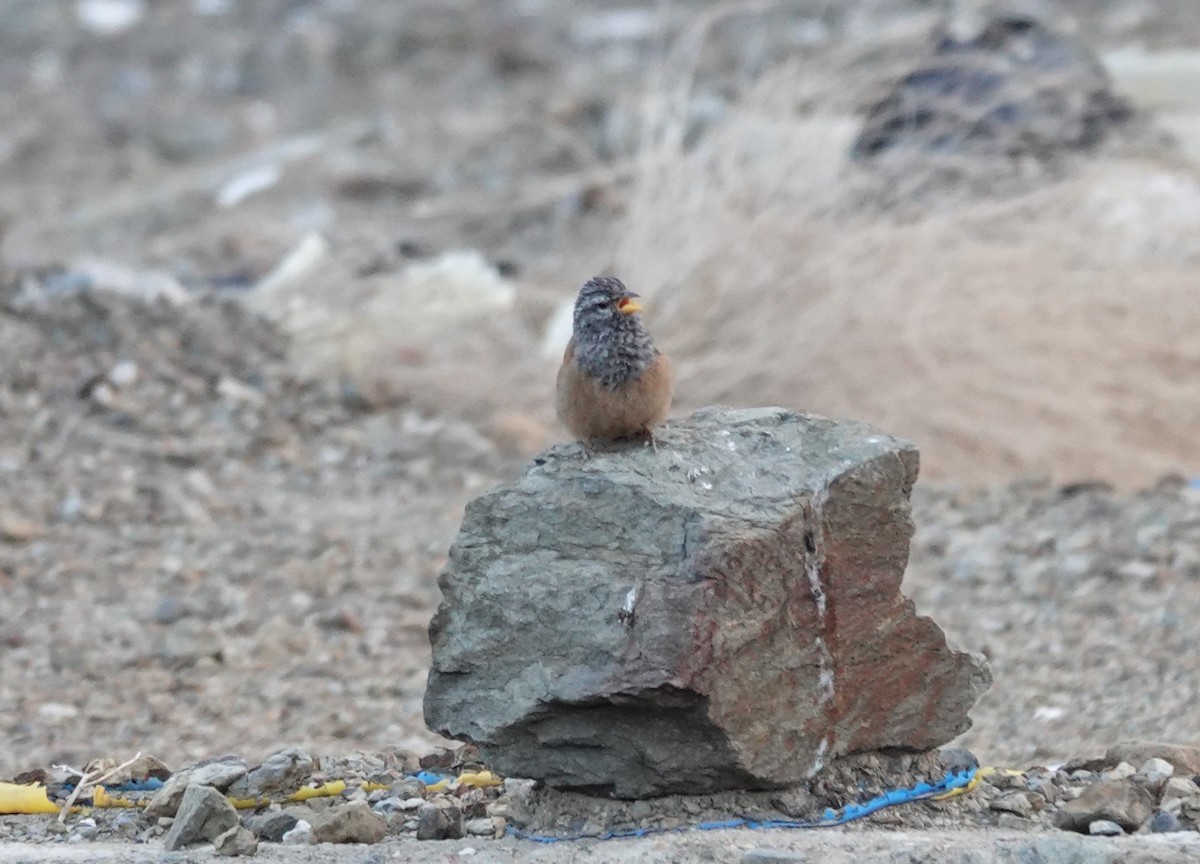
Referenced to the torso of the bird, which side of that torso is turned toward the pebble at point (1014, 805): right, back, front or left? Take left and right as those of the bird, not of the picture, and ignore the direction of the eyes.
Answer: left

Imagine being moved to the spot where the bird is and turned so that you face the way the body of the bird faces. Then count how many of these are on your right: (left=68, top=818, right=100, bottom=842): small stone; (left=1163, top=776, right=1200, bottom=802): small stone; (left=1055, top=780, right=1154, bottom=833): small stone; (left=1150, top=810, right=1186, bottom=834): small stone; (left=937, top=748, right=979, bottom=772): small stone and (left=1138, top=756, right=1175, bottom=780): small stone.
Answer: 1

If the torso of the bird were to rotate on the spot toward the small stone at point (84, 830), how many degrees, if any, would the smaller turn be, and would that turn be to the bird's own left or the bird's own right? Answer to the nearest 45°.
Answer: approximately 90° to the bird's own right

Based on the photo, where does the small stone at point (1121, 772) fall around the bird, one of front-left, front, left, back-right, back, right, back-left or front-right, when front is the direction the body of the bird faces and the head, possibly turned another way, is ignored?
left

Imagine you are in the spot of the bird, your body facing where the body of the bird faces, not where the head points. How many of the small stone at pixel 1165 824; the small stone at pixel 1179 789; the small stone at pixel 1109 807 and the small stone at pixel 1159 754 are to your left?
4

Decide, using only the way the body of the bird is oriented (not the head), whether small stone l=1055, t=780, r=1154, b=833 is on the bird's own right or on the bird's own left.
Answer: on the bird's own left

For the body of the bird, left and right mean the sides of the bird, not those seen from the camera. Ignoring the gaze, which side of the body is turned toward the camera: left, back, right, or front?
front

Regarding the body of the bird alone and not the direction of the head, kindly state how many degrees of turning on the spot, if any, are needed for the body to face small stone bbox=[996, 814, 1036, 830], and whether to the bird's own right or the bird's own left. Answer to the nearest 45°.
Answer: approximately 90° to the bird's own left

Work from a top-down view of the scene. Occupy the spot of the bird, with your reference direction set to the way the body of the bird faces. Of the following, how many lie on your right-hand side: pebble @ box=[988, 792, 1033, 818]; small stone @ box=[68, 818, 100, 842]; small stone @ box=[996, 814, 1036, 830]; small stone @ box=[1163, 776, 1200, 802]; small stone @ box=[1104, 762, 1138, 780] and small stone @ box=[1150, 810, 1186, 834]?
1
